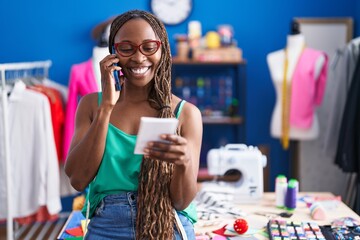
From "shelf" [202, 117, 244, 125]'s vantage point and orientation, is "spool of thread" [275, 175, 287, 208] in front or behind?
in front

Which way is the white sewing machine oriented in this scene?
toward the camera

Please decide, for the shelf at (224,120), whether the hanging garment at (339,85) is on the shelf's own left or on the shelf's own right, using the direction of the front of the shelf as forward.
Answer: on the shelf's own left

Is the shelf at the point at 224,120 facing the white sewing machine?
yes

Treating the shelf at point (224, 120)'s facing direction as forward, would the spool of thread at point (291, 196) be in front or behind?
in front

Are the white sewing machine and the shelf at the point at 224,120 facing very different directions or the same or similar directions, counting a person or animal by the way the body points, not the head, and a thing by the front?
same or similar directions

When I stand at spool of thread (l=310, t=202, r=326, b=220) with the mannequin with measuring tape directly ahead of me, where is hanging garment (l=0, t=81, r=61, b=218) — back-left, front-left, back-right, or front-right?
front-left

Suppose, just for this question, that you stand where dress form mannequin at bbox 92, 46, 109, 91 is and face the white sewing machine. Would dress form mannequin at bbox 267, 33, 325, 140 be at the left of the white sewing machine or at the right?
left

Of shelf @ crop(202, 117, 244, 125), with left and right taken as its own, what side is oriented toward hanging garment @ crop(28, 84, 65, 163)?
right

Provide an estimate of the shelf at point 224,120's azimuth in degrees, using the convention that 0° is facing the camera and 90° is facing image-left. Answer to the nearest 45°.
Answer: approximately 0°

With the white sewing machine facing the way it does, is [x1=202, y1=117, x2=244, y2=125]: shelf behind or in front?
behind

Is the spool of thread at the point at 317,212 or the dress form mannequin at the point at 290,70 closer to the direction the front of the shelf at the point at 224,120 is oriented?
the spool of thread

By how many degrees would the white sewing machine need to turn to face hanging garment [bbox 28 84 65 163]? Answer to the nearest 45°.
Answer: approximately 135° to its right

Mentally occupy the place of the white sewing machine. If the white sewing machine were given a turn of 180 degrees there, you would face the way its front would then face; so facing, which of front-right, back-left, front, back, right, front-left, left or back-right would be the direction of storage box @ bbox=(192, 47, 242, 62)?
front

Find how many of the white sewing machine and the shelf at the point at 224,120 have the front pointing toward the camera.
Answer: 2
